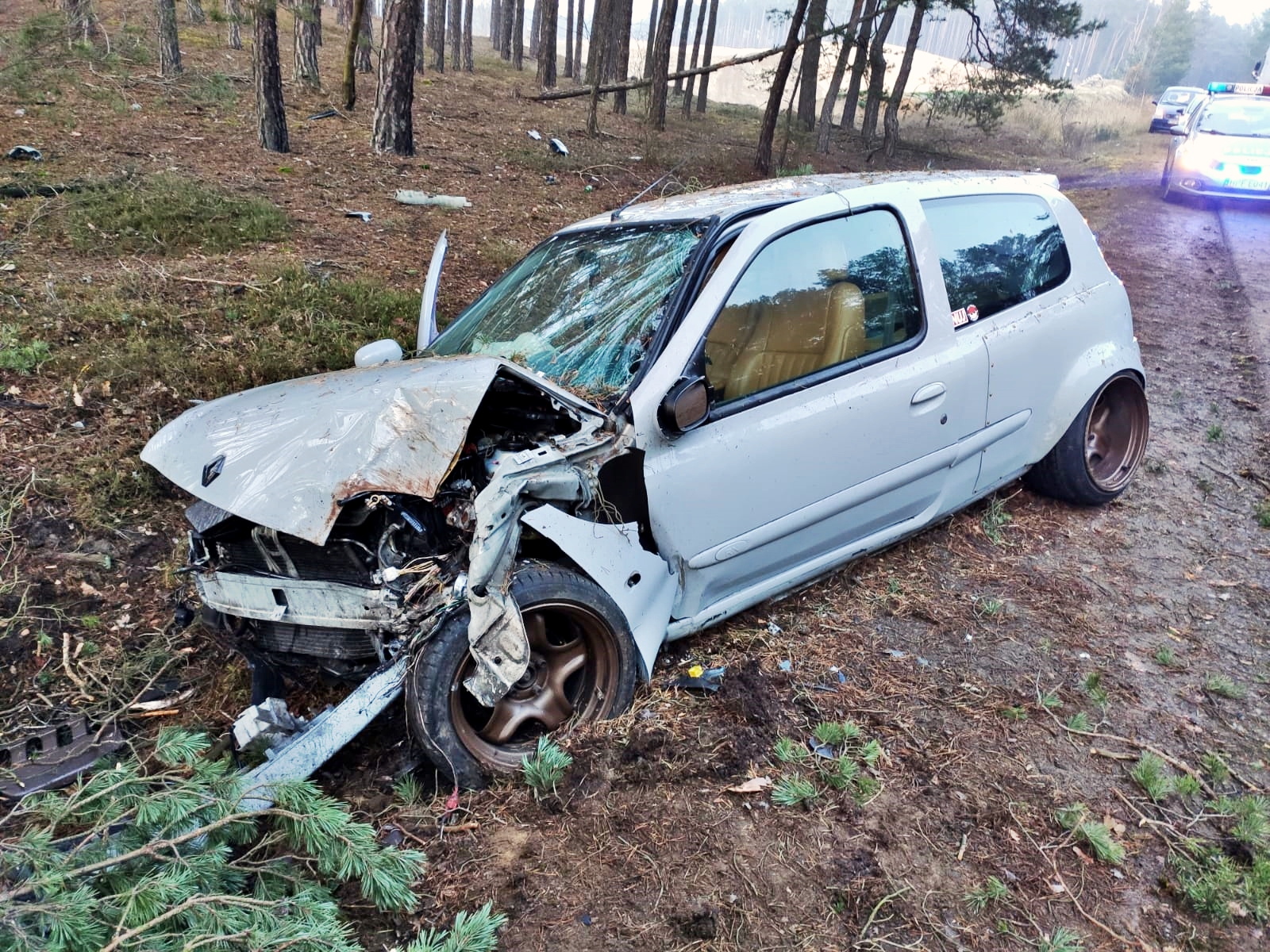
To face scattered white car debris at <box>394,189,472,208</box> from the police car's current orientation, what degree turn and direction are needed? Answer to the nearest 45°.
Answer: approximately 45° to its right

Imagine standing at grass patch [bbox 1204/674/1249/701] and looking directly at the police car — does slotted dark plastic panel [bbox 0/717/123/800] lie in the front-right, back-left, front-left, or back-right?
back-left

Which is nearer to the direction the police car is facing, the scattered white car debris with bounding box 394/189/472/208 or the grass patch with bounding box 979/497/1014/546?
the grass patch

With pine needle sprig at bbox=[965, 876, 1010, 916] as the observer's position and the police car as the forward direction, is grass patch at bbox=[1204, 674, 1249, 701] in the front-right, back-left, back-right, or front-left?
front-right

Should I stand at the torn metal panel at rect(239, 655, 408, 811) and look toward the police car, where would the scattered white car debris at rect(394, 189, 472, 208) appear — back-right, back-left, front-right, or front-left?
front-left

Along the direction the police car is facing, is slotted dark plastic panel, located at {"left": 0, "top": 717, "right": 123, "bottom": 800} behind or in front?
in front

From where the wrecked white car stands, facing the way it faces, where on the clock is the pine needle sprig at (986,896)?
The pine needle sprig is roughly at 9 o'clock from the wrecked white car.

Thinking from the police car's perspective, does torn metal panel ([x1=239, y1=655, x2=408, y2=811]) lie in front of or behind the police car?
in front

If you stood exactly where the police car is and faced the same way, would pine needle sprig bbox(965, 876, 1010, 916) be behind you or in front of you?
in front

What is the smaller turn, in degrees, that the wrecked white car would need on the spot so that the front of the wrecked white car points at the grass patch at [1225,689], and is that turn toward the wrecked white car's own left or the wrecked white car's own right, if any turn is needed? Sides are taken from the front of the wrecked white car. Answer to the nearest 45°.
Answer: approximately 135° to the wrecked white car's own left

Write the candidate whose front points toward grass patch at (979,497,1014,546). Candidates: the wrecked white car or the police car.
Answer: the police car

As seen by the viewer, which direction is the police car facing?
toward the camera

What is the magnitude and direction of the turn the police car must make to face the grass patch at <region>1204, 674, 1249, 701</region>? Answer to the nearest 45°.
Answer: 0° — it already faces it

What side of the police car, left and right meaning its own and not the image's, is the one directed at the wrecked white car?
front

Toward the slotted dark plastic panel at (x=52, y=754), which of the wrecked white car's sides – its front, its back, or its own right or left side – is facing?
front

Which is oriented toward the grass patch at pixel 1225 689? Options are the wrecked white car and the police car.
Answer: the police car

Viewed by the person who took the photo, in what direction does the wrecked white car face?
facing the viewer and to the left of the viewer
